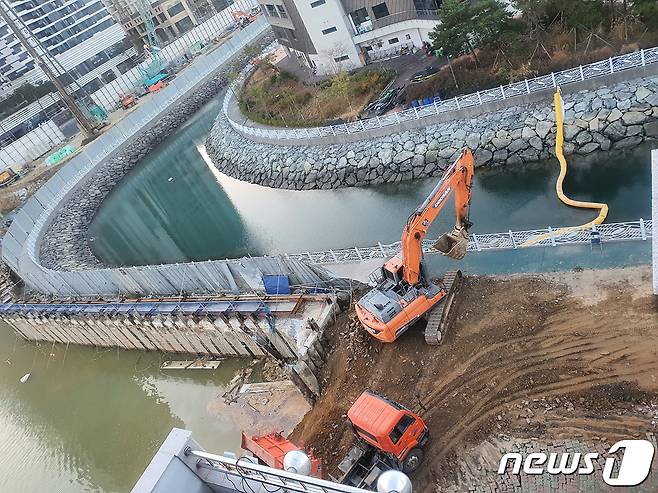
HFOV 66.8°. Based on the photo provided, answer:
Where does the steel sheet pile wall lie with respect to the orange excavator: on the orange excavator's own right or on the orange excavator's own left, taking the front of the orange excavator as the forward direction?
on the orange excavator's own left

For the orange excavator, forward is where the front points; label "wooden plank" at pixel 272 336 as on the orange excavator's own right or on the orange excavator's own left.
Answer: on the orange excavator's own left

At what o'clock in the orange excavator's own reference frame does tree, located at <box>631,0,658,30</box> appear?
The tree is roughly at 12 o'clock from the orange excavator.

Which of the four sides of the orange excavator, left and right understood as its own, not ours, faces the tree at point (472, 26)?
front

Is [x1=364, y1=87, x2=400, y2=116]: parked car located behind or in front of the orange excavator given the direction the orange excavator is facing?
in front

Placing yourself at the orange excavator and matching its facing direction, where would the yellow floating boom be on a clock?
The yellow floating boom is roughly at 12 o'clock from the orange excavator.

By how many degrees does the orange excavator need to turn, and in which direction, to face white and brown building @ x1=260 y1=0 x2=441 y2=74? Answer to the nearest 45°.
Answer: approximately 45° to its left

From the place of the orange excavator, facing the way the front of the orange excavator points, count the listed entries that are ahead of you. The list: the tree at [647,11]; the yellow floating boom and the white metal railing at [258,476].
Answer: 2

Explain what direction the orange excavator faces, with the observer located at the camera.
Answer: facing away from the viewer and to the right of the viewer

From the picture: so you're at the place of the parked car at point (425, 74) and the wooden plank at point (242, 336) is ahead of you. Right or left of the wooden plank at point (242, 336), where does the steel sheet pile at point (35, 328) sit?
right

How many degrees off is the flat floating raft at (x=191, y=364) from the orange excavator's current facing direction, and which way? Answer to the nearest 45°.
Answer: approximately 90° to its left

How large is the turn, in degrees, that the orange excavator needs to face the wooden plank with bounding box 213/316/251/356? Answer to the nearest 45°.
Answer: approximately 90° to its left

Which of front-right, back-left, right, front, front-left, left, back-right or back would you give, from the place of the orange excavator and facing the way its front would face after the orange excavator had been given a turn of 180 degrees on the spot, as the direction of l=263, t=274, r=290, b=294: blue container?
right

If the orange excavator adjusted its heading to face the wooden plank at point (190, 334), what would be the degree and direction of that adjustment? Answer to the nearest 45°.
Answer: approximately 90° to its left
